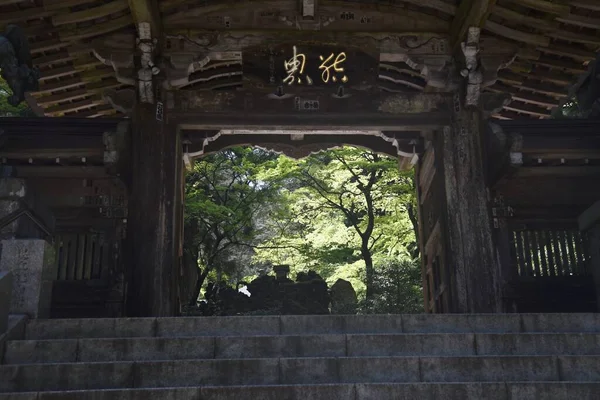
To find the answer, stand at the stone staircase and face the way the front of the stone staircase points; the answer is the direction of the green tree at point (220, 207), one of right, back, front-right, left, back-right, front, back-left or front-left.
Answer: back

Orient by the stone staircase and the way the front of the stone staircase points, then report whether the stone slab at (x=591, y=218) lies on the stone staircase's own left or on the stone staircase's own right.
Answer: on the stone staircase's own left

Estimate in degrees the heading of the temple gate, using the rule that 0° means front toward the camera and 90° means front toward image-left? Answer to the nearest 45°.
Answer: approximately 0°

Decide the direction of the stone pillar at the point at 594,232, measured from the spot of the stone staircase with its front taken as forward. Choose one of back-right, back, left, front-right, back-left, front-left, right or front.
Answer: back-left

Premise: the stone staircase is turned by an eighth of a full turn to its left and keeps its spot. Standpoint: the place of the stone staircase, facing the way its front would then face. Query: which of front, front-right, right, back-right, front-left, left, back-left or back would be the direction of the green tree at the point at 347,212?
back-left

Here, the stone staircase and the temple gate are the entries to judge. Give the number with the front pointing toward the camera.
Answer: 2
